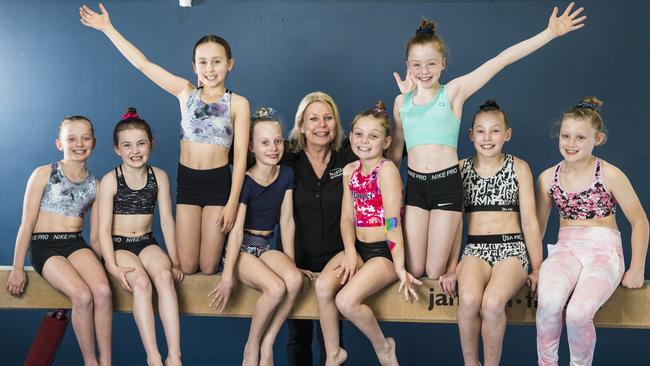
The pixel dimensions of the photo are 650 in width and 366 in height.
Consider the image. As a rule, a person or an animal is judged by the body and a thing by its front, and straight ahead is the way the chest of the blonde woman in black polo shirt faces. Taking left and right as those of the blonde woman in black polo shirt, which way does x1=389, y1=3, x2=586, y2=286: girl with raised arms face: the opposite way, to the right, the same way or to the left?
the same way

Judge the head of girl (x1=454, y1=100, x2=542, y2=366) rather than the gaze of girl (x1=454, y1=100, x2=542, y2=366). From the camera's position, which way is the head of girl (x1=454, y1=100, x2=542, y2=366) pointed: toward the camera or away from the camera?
toward the camera

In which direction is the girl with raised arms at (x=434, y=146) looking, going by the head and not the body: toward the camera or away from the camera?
toward the camera

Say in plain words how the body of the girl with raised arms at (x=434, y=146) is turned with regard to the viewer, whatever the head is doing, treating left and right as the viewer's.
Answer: facing the viewer

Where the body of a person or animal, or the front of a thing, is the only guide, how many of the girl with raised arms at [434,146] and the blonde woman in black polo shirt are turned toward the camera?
2

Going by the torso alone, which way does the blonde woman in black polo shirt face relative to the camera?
toward the camera

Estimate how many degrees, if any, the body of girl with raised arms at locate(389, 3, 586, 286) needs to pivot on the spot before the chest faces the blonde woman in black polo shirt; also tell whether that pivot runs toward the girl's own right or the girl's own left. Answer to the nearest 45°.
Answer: approximately 90° to the girl's own right
